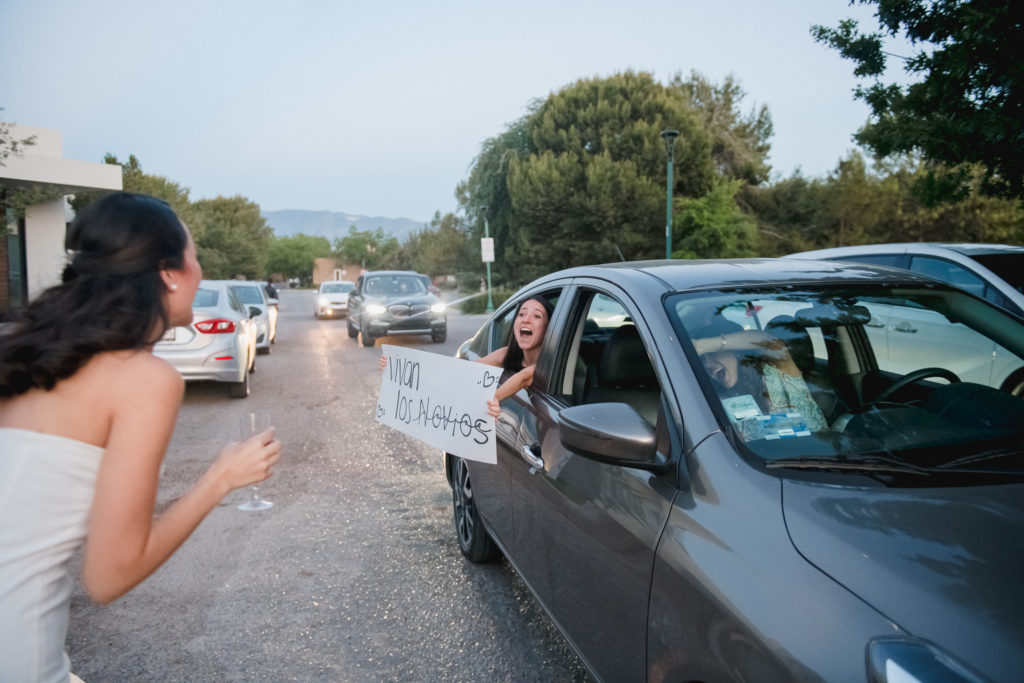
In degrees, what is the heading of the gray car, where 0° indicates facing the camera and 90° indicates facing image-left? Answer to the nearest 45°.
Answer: approximately 315°

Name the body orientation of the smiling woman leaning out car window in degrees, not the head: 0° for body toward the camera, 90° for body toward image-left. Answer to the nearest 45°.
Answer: approximately 45°

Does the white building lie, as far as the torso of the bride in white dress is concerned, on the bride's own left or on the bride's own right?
on the bride's own left

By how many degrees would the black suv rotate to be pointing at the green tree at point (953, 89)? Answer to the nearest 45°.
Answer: approximately 45° to its left

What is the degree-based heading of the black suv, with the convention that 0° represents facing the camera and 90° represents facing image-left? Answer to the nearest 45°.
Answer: approximately 0°

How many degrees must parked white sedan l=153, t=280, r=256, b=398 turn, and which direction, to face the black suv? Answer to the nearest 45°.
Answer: approximately 45° to its right

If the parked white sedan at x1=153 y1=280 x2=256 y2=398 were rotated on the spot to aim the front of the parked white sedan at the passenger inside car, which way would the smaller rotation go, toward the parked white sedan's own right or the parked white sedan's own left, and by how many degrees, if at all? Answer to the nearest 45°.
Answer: approximately 180°

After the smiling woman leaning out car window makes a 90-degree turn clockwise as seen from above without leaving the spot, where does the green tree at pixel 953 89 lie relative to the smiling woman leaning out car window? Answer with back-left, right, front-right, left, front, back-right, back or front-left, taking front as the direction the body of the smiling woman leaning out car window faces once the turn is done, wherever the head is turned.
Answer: right

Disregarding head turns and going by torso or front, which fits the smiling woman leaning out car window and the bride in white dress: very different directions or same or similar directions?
very different directions

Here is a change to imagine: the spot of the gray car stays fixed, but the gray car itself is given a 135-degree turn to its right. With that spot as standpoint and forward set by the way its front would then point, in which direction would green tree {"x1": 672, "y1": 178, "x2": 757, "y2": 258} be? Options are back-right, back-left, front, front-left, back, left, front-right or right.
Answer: right

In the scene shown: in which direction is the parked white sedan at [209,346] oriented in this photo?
away from the camera

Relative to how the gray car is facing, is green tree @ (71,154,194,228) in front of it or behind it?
behind

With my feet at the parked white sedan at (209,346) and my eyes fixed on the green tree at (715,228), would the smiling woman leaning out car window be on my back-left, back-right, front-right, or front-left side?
back-right

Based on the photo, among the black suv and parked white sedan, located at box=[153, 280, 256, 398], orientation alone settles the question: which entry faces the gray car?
the black suv
